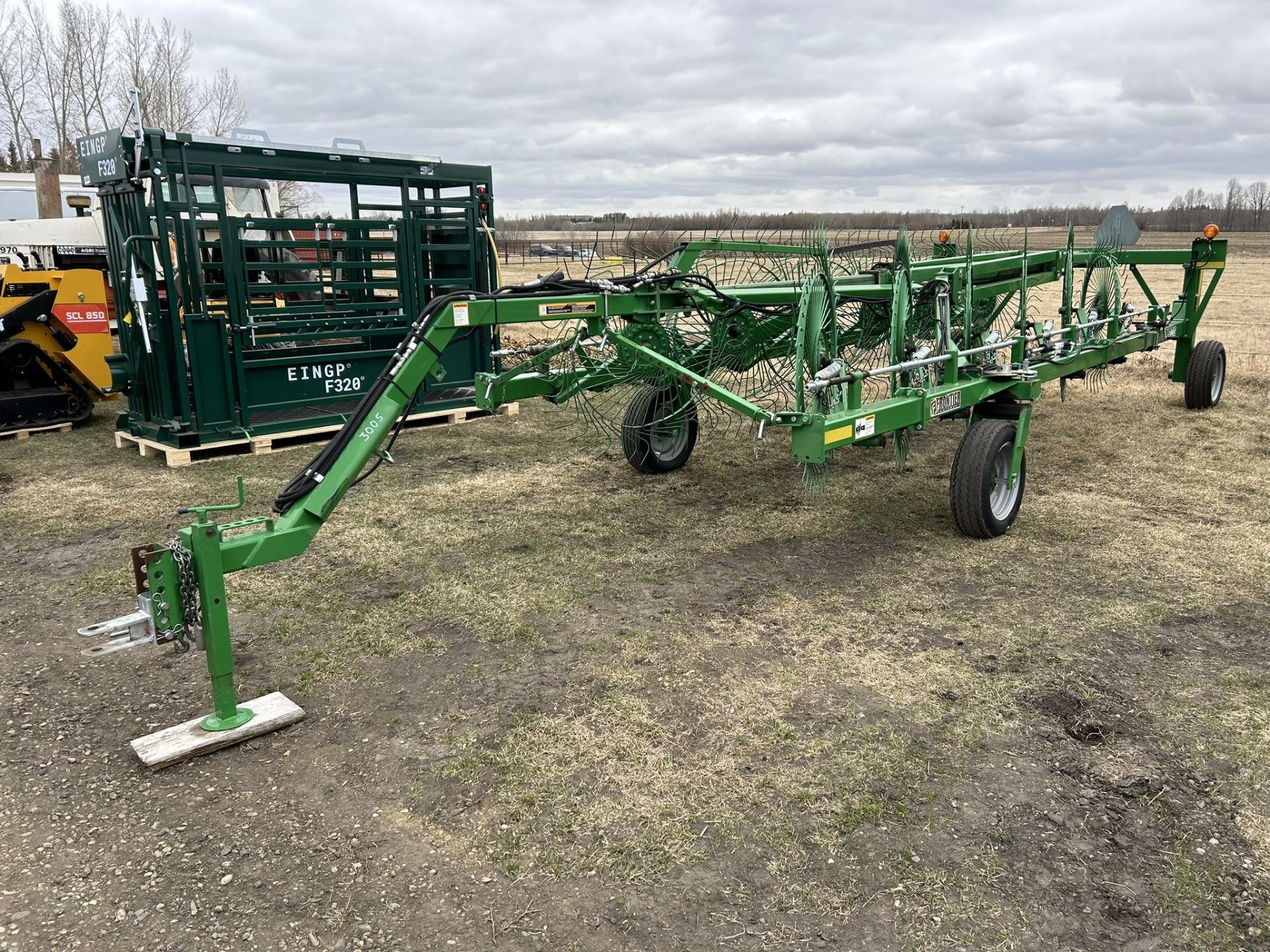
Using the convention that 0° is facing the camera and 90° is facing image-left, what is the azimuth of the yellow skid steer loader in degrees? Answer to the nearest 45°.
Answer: approximately 90°

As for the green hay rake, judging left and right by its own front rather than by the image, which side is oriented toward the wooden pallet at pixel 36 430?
right

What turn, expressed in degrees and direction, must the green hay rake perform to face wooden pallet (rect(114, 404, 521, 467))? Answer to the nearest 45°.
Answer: approximately 90° to its right

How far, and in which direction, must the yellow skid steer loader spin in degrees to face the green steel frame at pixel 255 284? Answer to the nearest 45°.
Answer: approximately 135° to its left

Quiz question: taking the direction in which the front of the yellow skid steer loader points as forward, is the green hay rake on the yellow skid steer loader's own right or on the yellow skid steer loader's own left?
on the yellow skid steer loader's own left

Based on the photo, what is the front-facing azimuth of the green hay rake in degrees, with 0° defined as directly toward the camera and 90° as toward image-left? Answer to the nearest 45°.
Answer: approximately 45°
